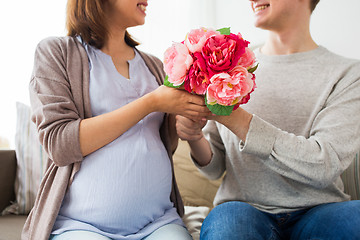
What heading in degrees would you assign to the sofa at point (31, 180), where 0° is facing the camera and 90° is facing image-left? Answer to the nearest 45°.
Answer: approximately 0°

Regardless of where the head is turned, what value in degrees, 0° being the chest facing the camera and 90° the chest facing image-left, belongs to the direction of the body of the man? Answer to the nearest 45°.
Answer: approximately 45°

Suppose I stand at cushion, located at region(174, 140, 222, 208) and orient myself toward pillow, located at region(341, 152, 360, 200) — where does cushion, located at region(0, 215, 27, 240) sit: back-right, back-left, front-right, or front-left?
back-right

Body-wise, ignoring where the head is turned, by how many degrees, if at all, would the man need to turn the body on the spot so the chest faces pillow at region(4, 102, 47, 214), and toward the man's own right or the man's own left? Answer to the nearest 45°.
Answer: approximately 45° to the man's own right
